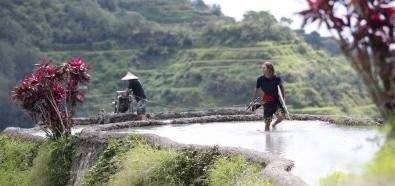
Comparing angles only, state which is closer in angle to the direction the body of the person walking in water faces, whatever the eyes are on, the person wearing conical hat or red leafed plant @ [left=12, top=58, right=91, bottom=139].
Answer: the red leafed plant

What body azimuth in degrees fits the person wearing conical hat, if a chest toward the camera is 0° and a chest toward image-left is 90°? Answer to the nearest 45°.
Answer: approximately 90°

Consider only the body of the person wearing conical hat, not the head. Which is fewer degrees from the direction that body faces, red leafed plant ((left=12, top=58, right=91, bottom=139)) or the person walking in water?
the red leafed plant

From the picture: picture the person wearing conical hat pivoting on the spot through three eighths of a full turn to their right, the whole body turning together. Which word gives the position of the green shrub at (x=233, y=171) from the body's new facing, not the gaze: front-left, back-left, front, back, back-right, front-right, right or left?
back-right

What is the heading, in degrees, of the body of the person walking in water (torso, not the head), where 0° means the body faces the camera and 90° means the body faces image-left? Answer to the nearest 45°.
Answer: approximately 45°
